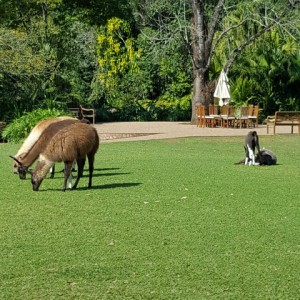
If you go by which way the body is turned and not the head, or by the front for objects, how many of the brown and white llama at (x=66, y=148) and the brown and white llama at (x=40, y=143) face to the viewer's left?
2

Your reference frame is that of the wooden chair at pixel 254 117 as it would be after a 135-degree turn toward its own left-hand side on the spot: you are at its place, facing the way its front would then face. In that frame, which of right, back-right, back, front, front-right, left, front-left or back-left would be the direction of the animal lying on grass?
front-right

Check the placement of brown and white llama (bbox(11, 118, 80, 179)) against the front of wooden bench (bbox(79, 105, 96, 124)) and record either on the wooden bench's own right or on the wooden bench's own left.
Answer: on the wooden bench's own right

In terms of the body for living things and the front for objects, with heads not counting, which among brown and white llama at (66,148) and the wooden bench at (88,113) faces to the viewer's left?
the brown and white llama

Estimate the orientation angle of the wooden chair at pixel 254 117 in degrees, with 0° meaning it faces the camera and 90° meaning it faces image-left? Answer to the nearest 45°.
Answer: approximately 90°

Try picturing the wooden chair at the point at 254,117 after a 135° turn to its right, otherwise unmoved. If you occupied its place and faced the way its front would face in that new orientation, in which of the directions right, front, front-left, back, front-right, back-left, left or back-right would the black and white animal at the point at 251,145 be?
back-right

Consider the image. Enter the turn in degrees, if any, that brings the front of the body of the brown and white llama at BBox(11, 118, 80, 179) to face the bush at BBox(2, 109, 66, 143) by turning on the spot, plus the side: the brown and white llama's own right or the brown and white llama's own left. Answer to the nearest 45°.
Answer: approximately 90° to the brown and white llama's own right

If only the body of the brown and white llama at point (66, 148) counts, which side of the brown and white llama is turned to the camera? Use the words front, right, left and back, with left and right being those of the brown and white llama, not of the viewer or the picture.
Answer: left

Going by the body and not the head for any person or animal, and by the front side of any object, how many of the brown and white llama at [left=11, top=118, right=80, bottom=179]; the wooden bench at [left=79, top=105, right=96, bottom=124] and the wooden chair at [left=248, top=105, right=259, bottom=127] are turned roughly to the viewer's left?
2

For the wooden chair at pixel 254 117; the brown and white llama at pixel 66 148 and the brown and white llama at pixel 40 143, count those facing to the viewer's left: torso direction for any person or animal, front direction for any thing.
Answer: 3

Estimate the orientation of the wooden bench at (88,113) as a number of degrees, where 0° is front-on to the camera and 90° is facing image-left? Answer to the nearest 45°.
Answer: approximately 315°

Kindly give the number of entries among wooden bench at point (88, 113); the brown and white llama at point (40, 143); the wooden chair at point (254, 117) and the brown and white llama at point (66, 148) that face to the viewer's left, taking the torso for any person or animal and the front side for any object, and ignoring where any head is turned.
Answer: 3

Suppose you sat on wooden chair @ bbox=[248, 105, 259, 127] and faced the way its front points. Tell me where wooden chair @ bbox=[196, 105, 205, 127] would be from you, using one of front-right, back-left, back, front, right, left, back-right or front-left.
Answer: front

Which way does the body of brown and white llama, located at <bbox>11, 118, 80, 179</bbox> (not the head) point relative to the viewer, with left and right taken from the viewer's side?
facing to the left of the viewer

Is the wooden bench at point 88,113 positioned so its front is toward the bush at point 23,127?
no

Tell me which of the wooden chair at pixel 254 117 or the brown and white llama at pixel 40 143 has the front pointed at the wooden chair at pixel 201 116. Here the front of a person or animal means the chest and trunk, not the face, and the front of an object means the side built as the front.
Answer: the wooden chair at pixel 254 117

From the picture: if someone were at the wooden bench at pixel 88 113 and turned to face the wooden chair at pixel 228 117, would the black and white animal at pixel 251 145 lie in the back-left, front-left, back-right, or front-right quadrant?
front-right
